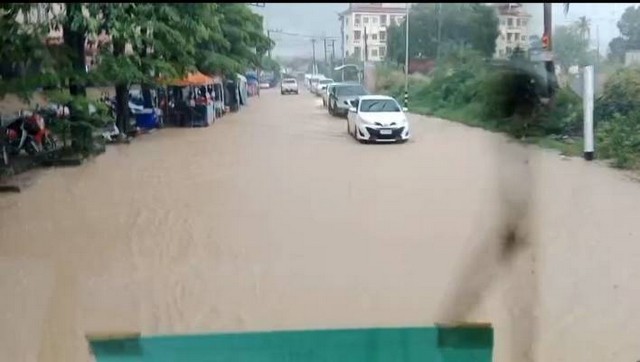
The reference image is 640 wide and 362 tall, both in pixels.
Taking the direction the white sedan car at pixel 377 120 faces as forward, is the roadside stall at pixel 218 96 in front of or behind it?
behind

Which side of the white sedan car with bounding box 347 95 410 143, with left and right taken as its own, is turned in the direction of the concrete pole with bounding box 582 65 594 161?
left

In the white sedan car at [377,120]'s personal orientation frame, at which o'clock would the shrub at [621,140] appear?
The shrub is roughly at 9 o'clock from the white sedan car.

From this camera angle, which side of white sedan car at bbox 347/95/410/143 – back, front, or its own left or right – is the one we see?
front
